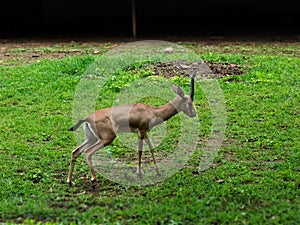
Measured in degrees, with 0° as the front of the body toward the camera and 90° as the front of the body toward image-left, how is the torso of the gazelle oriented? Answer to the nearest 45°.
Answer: approximately 270°
